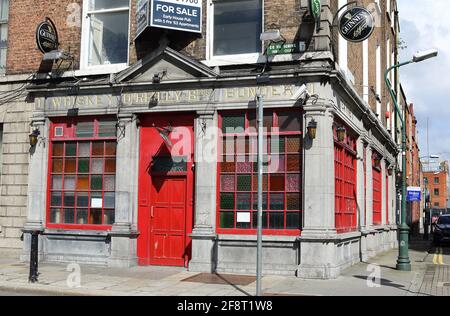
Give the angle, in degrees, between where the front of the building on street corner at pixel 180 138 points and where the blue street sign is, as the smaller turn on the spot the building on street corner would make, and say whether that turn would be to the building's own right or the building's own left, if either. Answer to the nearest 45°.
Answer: approximately 135° to the building's own left

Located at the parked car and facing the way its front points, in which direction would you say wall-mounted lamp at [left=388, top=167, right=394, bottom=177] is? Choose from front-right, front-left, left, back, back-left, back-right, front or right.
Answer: front-right

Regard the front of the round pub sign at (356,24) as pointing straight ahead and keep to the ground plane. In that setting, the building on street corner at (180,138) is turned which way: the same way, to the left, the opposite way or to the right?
the same way

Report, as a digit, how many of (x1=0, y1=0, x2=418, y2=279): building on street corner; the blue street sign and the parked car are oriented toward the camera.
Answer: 3

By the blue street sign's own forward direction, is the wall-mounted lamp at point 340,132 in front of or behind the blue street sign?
in front

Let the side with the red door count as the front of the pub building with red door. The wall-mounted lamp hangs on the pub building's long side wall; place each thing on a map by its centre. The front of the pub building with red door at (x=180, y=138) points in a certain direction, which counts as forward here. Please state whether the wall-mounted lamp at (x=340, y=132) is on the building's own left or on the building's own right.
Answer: on the building's own left

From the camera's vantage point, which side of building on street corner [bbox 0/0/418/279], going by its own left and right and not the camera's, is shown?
front

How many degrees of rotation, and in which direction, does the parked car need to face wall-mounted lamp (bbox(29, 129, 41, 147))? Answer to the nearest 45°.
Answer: approximately 45° to its right

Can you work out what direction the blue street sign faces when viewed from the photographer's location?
facing the viewer

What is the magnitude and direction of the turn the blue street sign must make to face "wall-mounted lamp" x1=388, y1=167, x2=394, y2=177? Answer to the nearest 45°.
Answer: approximately 45° to its right

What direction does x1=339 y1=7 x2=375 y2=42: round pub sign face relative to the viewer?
toward the camera
